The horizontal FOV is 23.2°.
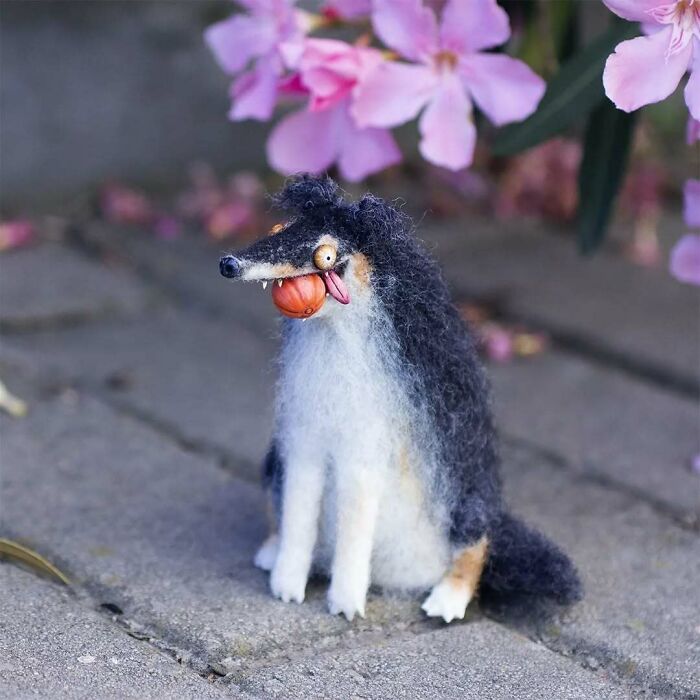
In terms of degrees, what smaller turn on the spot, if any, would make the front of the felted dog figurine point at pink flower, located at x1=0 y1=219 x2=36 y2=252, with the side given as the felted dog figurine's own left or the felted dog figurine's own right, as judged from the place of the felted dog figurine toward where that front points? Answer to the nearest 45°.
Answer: approximately 90° to the felted dog figurine's own right

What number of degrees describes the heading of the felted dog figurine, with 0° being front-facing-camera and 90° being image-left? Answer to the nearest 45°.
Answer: approximately 45°

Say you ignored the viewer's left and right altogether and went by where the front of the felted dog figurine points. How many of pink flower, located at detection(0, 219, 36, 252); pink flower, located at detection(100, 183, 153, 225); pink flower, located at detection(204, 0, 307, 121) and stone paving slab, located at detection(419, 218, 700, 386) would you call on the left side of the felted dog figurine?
0

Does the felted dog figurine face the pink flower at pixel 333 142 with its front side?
no

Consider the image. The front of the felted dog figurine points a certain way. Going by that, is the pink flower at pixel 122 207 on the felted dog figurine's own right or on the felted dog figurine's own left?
on the felted dog figurine's own right

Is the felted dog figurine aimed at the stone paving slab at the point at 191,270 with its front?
no

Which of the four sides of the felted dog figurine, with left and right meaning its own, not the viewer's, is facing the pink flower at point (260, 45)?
right

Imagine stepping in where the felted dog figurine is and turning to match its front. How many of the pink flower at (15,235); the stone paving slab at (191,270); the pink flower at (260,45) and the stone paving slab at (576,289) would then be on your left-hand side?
0

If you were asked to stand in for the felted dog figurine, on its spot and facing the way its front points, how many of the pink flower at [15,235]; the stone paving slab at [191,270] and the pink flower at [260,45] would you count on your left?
0

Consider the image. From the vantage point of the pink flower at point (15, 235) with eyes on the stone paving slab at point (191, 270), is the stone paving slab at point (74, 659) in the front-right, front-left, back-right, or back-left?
front-right

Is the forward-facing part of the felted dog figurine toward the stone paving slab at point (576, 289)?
no
